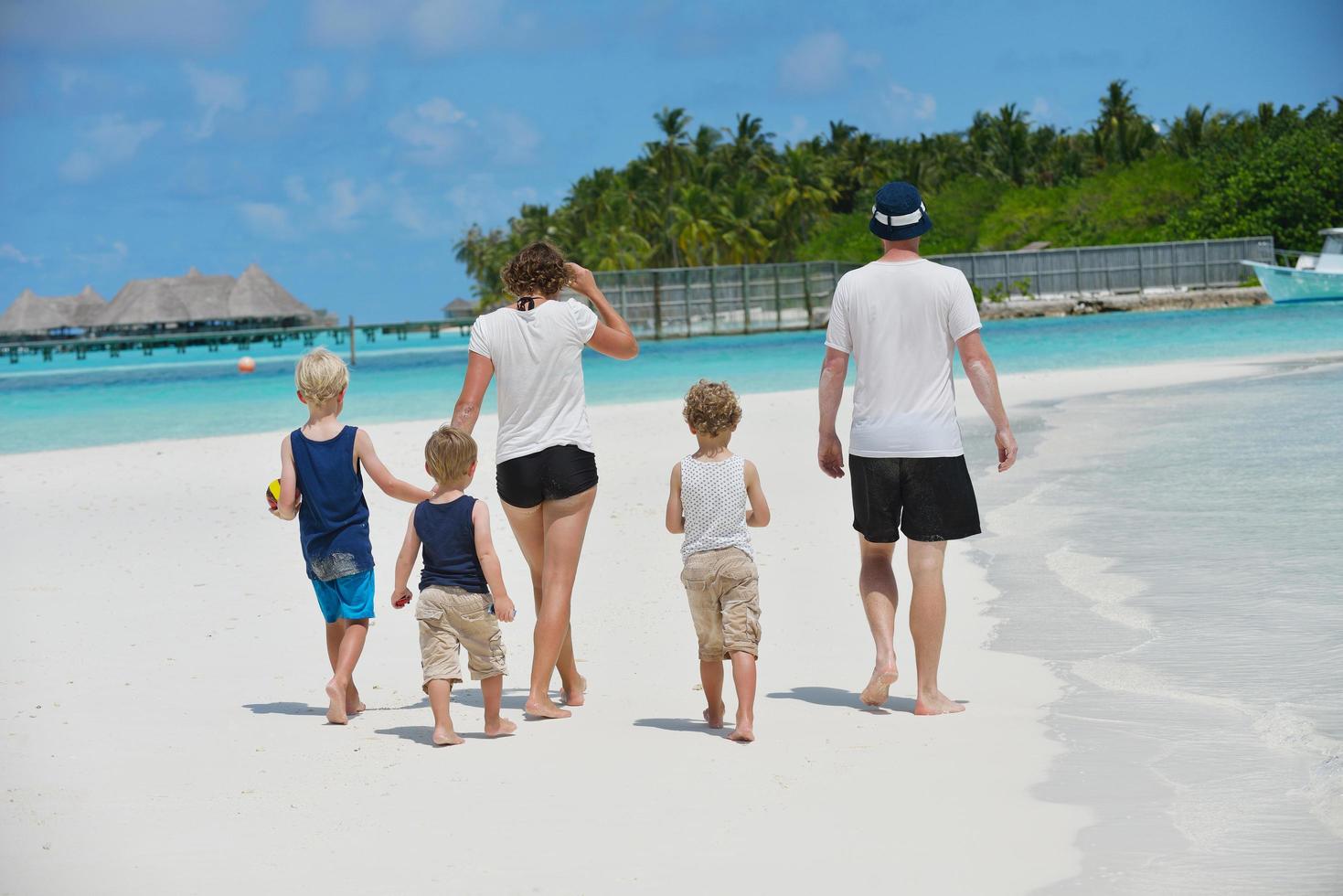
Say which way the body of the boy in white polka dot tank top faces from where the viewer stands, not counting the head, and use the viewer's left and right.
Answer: facing away from the viewer

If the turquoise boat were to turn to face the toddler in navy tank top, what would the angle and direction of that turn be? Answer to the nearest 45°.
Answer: approximately 90° to its left

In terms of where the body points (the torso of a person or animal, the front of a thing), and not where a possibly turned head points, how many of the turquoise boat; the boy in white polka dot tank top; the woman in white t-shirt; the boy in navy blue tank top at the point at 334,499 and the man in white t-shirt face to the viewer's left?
1

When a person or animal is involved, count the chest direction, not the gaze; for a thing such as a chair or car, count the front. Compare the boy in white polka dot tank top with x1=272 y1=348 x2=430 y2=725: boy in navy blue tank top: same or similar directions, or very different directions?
same or similar directions

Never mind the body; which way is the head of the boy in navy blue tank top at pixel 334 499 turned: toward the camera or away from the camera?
away from the camera

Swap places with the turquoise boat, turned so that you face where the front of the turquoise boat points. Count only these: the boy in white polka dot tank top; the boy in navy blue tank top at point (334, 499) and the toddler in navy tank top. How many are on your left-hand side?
3

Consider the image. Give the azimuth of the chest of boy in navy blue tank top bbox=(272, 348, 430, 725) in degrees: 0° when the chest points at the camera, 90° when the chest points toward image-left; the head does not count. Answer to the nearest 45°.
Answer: approximately 180°

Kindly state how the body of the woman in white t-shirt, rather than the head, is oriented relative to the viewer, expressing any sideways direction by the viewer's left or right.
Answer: facing away from the viewer

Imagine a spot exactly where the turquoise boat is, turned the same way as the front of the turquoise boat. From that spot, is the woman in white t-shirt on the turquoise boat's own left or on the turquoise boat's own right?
on the turquoise boat's own left

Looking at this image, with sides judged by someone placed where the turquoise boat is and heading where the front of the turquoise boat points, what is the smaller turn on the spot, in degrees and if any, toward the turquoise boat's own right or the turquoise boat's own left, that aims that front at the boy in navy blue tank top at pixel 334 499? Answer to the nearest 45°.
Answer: approximately 90° to the turquoise boat's own left

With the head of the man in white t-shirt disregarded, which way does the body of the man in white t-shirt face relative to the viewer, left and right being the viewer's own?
facing away from the viewer

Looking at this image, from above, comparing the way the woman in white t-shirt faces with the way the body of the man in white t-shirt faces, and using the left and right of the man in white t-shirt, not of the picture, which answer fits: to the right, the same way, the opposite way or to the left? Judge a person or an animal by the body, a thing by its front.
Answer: the same way

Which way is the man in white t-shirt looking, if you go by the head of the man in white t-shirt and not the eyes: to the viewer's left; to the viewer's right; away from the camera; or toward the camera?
away from the camera

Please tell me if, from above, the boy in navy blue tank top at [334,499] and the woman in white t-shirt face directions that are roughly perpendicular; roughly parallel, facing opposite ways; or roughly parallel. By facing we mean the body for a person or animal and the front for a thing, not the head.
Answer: roughly parallel

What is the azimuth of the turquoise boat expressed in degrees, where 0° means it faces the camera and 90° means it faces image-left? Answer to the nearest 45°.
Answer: approximately 90°
